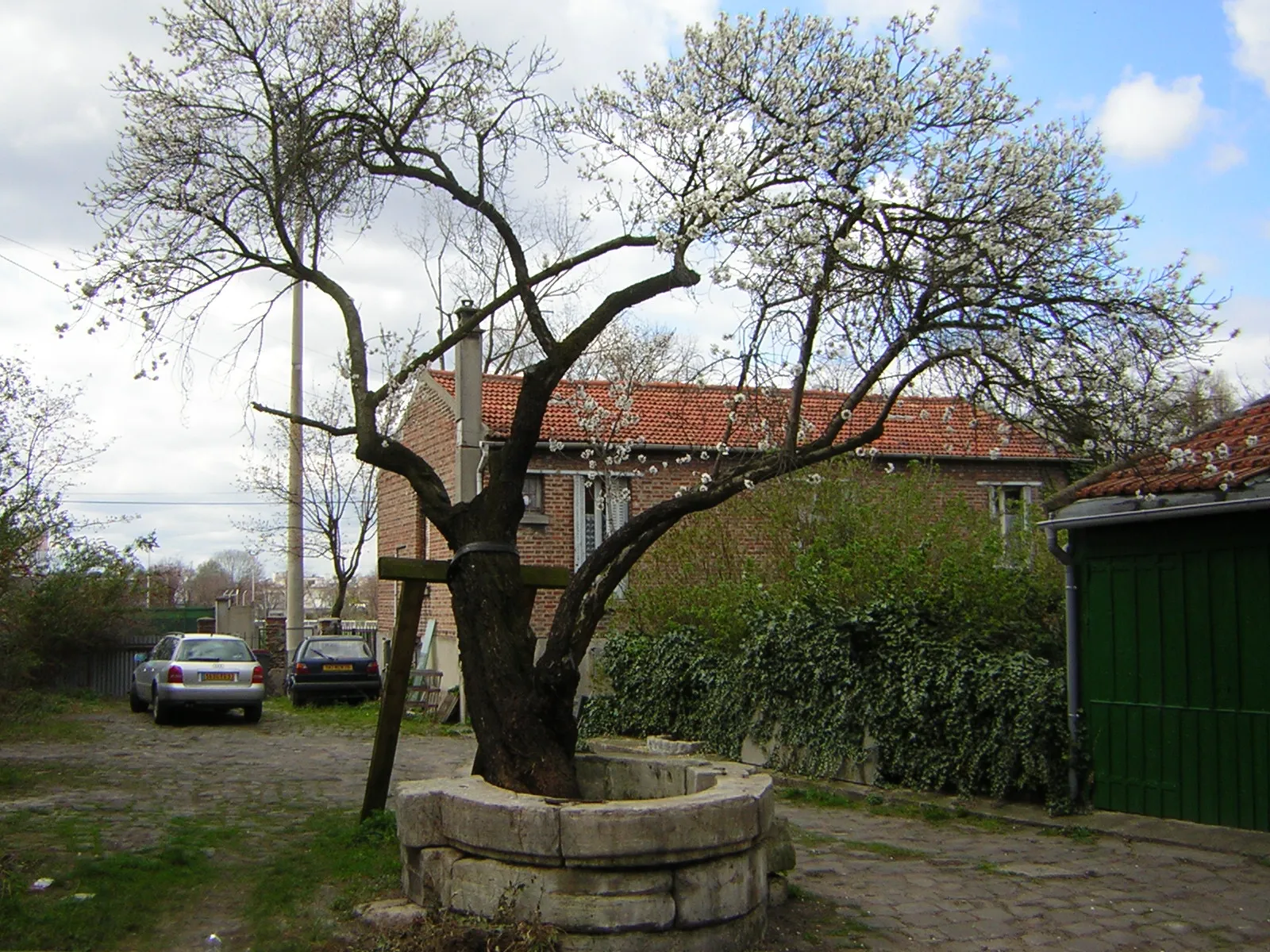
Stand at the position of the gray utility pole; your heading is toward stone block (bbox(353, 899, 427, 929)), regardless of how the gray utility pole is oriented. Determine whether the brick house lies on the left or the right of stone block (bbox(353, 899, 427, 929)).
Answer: left

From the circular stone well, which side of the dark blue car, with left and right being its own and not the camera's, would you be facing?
back

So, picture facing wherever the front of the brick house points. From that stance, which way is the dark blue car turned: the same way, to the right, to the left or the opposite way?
the opposite way

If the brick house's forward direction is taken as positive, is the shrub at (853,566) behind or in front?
in front

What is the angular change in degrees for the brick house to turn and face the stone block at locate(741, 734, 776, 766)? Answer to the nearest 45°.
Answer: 0° — it already faces it

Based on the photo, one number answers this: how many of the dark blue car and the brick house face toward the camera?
1

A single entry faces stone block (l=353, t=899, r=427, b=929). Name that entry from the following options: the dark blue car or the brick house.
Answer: the brick house

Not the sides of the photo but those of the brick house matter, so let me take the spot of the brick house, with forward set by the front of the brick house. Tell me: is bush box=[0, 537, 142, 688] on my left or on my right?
on my right

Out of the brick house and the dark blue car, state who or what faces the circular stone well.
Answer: the brick house

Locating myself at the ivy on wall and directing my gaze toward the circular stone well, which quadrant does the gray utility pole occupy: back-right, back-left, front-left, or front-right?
back-right

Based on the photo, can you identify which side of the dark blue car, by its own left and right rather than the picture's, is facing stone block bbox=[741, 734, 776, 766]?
back

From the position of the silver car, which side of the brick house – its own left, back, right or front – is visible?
right

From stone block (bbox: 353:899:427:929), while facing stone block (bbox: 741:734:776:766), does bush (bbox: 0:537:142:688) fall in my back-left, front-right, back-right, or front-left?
front-left

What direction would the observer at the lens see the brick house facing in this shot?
facing the viewer

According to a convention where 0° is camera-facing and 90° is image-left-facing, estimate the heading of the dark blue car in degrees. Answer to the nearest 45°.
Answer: approximately 180°
